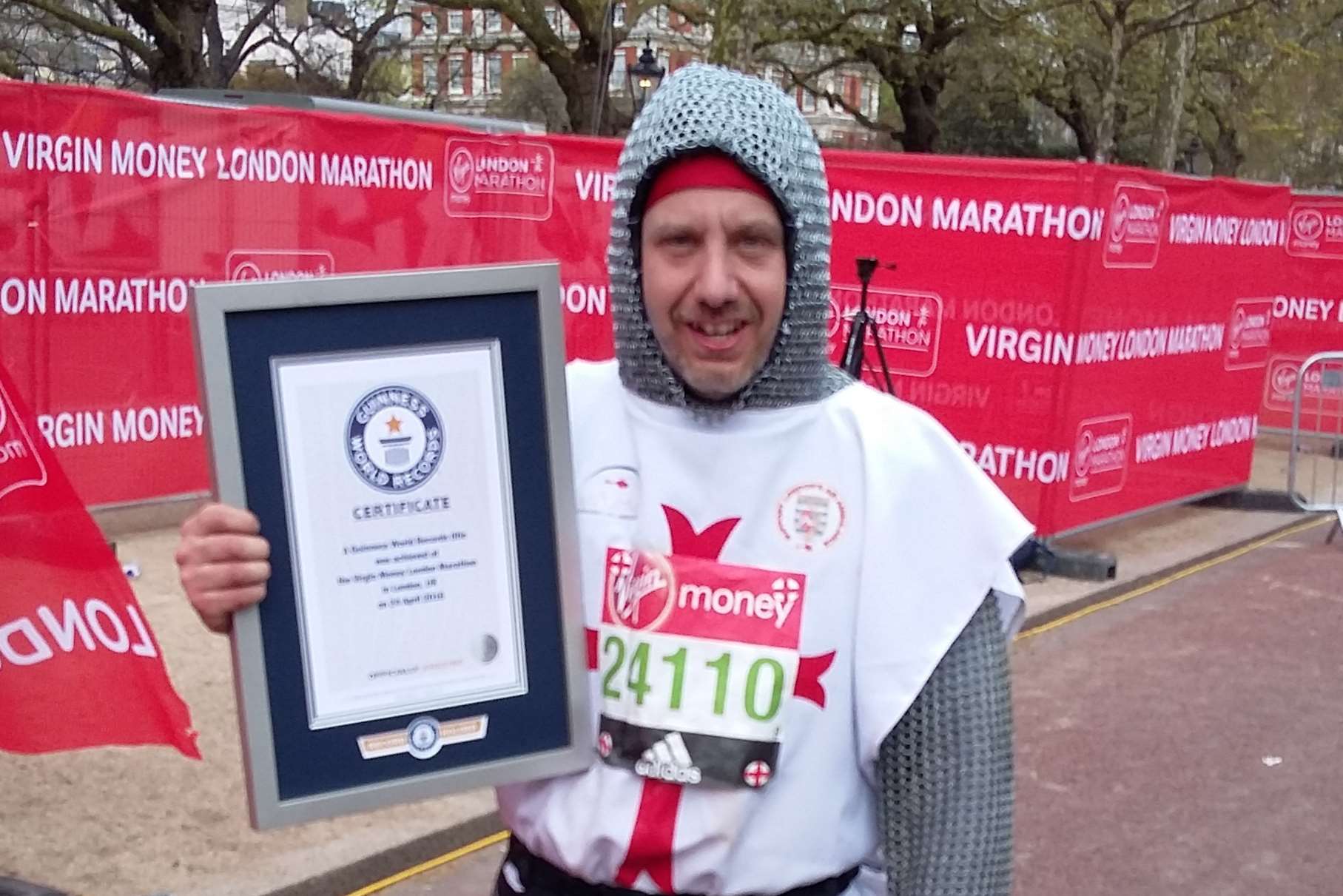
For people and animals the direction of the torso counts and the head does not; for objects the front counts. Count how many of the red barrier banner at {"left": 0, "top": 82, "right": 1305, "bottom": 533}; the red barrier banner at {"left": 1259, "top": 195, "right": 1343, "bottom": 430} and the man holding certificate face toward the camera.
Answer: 3

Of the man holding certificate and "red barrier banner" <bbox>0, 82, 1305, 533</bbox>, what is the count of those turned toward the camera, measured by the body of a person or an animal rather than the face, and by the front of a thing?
2

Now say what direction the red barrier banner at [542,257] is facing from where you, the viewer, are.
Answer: facing the viewer

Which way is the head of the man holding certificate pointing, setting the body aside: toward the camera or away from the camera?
toward the camera

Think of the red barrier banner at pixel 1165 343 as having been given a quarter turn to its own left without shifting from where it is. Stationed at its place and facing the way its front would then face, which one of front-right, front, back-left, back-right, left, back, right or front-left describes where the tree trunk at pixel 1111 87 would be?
front-left

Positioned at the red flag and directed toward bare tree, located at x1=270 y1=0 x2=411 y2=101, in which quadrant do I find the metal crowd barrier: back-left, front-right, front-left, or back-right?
front-right

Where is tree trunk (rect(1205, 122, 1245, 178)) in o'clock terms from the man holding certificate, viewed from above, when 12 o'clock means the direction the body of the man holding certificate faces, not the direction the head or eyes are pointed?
The tree trunk is roughly at 7 o'clock from the man holding certificate.

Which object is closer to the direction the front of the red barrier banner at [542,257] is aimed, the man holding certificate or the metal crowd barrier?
the man holding certificate

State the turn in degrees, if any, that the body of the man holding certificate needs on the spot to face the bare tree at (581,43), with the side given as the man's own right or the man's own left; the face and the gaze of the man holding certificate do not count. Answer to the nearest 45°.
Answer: approximately 180°

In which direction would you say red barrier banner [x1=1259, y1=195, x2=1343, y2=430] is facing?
toward the camera

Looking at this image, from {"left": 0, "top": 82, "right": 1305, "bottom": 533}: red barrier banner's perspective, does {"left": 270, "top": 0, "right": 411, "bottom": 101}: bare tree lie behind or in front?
behind

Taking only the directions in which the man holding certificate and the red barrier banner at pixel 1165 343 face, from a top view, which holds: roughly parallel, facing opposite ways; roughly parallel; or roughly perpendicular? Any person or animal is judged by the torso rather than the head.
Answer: roughly parallel

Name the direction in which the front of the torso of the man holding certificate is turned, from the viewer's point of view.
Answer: toward the camera

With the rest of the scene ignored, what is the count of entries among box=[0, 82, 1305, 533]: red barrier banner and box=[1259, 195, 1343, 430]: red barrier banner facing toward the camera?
2
